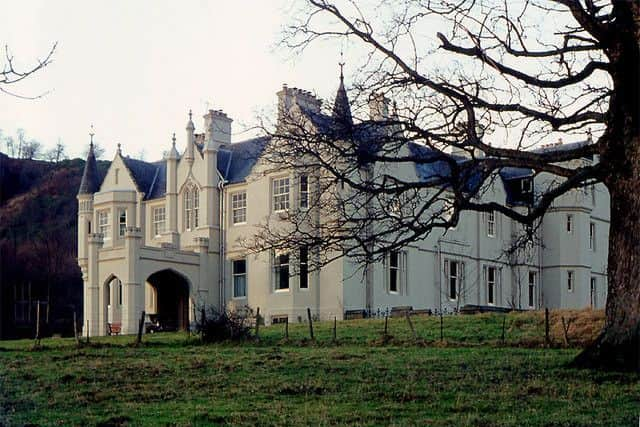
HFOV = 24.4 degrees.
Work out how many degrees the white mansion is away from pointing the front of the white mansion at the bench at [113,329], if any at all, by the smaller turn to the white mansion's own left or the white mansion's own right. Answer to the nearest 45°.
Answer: approximately 45° to the white mansion's own right
